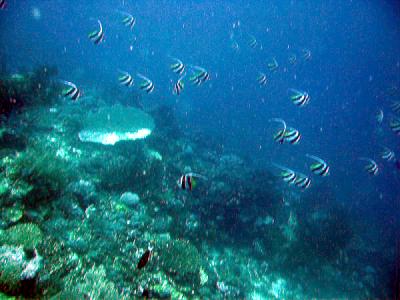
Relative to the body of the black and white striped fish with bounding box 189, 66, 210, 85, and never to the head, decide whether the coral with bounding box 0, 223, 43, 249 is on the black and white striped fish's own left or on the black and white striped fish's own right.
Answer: on the black and white striped fish's own right

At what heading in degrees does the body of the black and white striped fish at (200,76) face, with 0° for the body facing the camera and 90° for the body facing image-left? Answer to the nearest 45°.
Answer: approximately 270°
